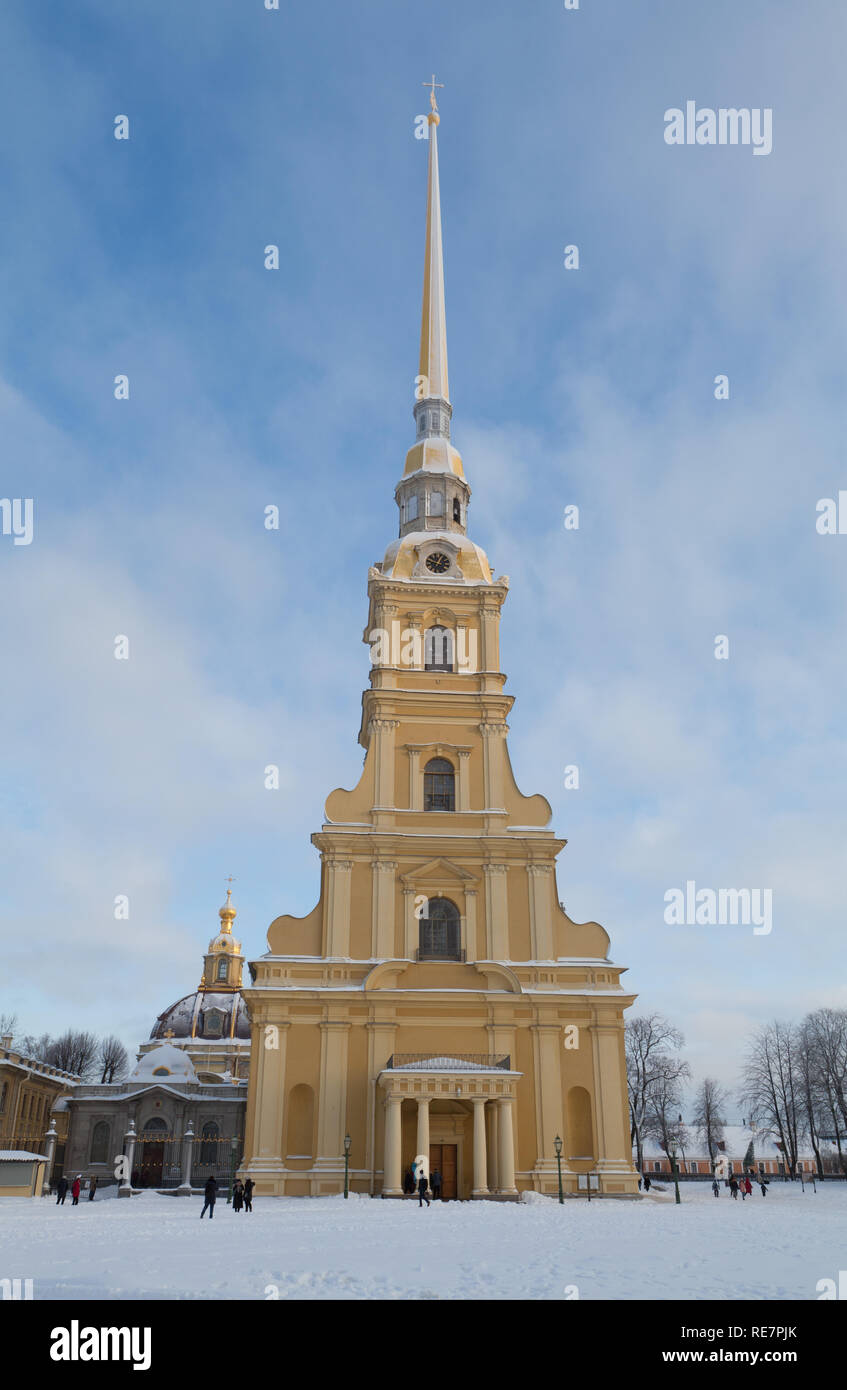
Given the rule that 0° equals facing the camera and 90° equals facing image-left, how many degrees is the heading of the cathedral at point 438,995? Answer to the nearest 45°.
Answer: approximately 0°
